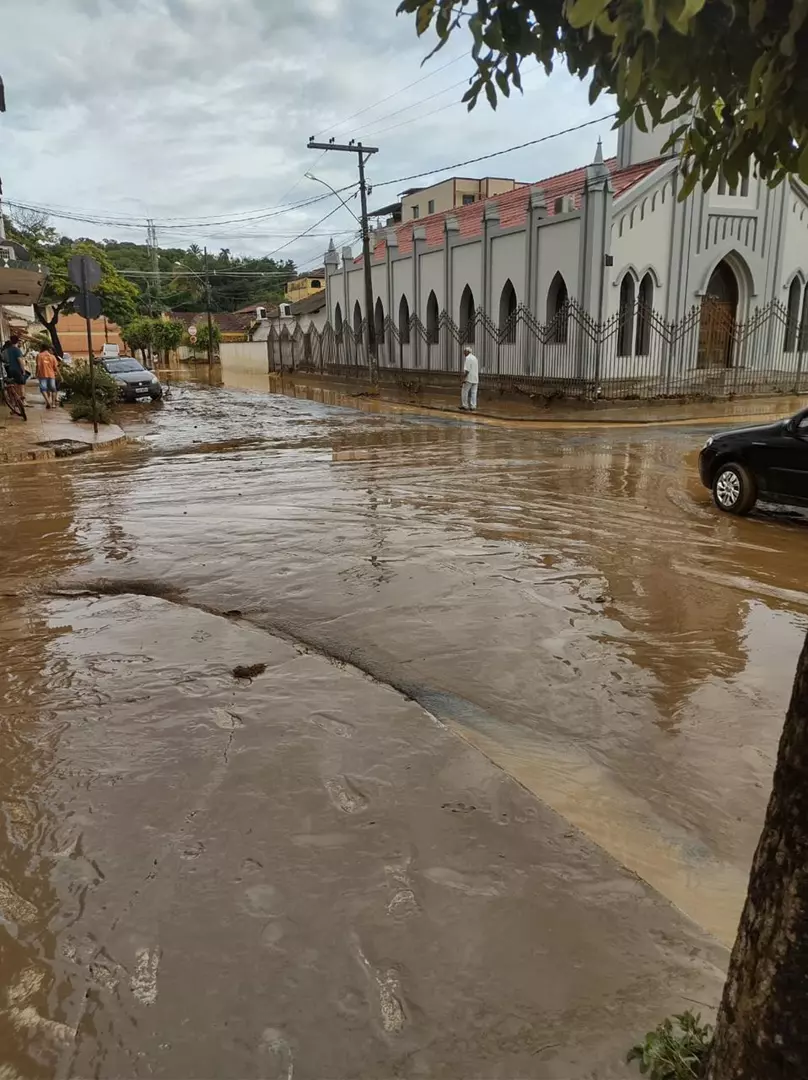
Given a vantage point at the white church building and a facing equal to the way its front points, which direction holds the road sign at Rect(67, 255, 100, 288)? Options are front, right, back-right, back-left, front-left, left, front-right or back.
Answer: right

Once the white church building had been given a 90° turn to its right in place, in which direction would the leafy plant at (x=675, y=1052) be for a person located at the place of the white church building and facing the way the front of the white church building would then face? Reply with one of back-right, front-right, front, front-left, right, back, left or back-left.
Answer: front-left

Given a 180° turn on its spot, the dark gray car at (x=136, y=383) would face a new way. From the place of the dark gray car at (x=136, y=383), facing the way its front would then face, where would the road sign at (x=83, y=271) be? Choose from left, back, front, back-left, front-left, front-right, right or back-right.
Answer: back-left

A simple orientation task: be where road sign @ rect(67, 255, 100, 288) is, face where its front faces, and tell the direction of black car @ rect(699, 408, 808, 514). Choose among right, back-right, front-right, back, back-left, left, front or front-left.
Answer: back-right

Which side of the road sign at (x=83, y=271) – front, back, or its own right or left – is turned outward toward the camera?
back

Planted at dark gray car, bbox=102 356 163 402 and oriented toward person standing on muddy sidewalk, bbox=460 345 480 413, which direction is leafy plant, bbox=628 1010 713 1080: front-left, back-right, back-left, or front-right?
front-right

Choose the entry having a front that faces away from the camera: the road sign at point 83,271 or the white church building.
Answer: the road sign

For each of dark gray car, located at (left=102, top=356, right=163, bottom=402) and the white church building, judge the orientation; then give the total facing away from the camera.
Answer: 0

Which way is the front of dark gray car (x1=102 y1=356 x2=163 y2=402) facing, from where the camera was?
facing the viewer and to the right of the viewer

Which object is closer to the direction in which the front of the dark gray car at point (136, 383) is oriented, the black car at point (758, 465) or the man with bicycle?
the black car

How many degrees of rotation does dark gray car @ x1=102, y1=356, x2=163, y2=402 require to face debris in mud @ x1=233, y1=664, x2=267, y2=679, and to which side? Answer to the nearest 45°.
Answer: approximately 45° to its right

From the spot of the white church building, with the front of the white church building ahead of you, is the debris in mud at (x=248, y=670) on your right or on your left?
on your right

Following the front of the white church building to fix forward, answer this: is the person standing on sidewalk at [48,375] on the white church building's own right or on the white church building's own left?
on the white church building's own right
